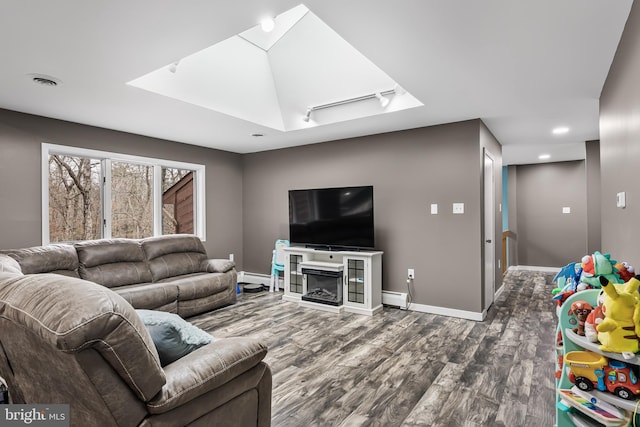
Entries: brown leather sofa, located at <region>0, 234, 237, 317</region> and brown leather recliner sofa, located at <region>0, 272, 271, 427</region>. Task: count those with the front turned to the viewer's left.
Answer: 0

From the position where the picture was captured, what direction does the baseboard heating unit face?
facing the viewer and to the left of the viewer

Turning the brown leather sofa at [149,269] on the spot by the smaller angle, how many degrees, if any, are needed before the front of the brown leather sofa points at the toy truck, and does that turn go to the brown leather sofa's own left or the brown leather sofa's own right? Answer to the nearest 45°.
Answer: approximately 45° to the brown leather sofa's own right

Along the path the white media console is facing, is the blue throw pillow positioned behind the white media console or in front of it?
in front

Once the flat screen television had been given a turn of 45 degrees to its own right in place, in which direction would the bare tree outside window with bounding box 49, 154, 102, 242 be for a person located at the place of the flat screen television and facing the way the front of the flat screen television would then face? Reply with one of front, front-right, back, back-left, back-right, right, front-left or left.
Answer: front

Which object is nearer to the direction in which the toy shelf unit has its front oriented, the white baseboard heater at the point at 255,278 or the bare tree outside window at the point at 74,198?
the bare tree outside window

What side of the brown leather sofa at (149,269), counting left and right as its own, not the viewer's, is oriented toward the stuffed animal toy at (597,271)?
front

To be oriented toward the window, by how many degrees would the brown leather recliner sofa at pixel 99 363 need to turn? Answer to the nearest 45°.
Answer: approximately 45° to its left
